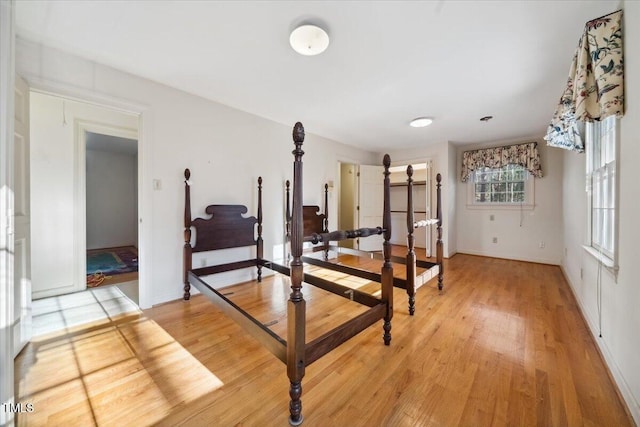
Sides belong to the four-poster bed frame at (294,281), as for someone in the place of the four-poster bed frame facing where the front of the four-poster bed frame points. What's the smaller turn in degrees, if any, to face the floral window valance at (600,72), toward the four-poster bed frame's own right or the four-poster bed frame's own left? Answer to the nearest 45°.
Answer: approximately 45° to the four-poster bed frame's own left

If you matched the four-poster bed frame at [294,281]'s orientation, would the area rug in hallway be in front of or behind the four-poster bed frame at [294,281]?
behind

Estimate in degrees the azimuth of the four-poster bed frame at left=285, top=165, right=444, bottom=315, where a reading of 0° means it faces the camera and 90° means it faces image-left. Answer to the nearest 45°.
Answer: approximately 315°

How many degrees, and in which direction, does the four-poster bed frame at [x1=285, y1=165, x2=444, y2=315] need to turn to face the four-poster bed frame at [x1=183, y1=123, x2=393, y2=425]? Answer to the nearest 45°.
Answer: approximately 90° to its right

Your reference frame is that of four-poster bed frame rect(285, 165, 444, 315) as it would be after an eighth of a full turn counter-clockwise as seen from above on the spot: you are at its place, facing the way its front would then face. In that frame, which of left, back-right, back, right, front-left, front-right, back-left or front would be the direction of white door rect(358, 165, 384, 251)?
left

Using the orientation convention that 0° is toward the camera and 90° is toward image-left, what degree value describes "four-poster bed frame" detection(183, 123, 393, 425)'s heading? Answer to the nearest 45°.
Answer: approximately 315°

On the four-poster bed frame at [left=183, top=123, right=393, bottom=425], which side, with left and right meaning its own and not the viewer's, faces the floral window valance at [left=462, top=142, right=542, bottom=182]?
left

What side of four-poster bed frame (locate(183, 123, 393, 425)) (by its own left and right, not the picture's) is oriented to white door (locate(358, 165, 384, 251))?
left

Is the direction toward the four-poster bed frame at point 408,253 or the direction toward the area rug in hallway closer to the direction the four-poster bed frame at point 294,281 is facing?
the four-poster bed frame
